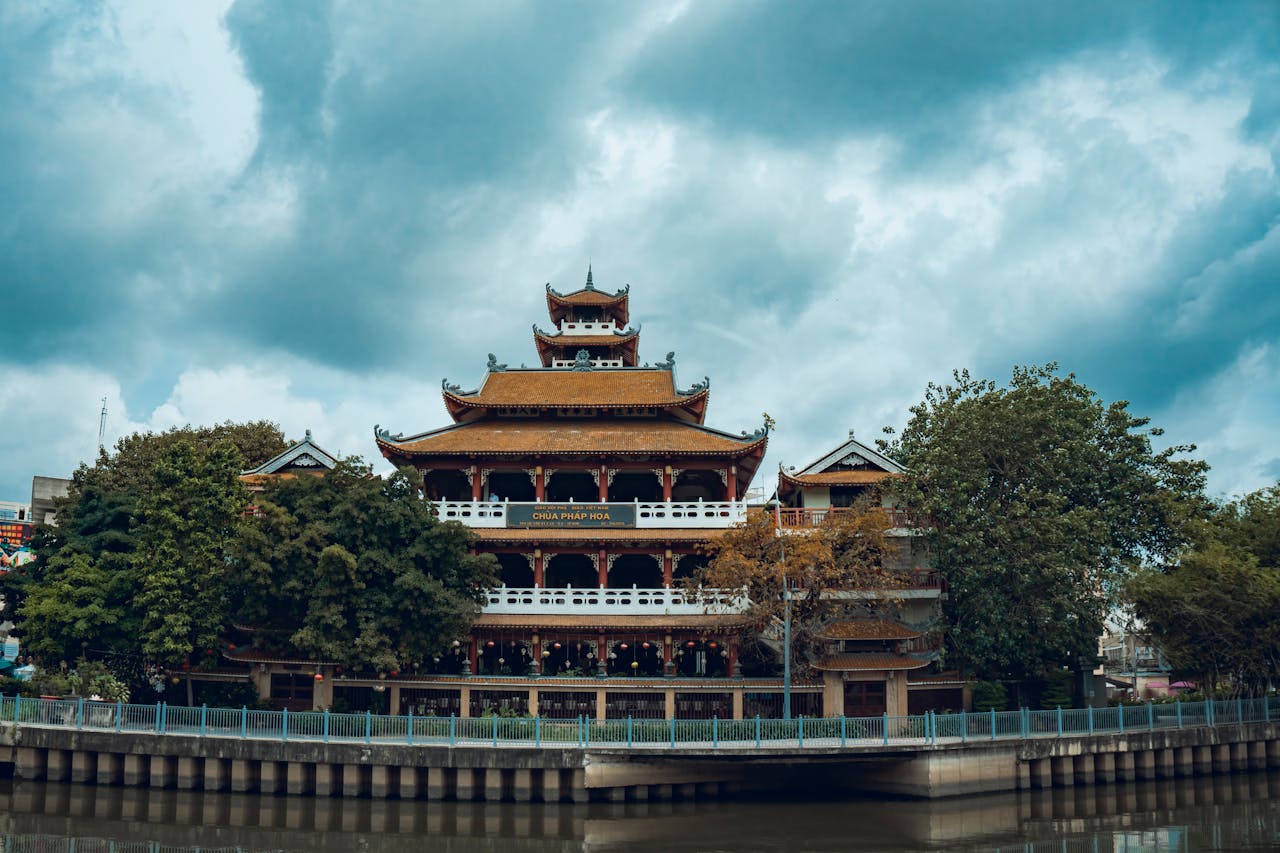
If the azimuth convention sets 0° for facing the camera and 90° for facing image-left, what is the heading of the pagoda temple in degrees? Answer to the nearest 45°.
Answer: approximately 0°

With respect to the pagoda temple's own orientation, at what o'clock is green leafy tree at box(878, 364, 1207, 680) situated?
The green leafy tree is roughly at 9 o'clock from the pagoda temple.

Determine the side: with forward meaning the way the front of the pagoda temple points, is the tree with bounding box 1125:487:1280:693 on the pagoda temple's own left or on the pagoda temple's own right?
on the pagoda temple's own left

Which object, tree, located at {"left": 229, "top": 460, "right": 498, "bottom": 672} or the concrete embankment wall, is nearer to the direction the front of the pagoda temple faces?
the concrete embankment wall

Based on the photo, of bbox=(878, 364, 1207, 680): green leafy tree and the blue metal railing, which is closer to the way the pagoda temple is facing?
the blue metal railing

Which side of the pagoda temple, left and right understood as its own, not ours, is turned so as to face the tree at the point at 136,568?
right

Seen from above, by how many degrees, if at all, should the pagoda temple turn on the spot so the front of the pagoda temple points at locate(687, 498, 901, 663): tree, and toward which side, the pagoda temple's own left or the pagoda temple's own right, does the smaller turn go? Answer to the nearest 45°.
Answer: approximately 45° to the pagoda temple's own left
